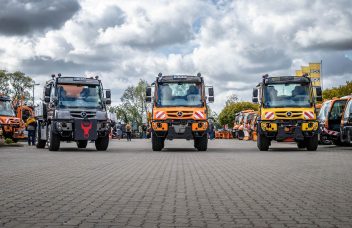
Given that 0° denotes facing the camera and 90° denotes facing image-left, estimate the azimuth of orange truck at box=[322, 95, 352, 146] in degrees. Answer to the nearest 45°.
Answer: approximately 45°

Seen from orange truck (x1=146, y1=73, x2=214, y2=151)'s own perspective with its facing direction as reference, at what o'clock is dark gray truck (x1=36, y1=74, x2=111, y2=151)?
The dark gray truck is roughly at 3 o'clock from the orange truck.

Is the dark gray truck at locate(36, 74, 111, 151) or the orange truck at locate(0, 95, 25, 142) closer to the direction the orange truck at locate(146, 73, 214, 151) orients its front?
the dark gray truck

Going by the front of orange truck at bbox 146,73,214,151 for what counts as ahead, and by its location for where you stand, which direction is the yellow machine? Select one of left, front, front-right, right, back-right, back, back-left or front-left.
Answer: left

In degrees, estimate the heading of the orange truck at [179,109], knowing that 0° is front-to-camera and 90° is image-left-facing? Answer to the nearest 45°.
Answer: approximately 0°

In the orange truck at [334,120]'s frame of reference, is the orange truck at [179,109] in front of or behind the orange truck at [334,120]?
in front

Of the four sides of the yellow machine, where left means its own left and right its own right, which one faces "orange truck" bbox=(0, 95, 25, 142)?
right
